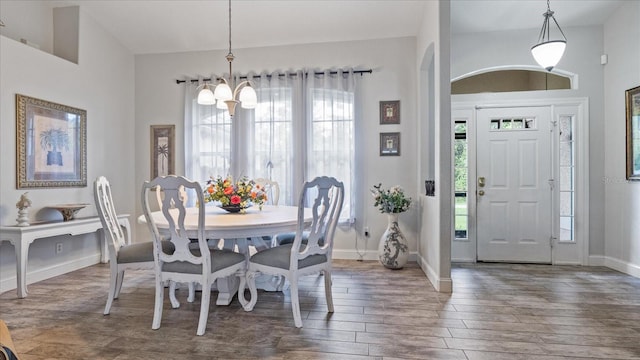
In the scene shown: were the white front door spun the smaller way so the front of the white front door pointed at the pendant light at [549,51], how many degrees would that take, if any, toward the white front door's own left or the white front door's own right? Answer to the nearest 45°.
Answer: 0° — it already faces it

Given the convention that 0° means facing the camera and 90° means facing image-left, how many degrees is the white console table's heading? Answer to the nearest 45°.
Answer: approximately 315°

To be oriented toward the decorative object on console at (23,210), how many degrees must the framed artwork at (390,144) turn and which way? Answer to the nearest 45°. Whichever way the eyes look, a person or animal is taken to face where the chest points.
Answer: approximately 45° to its right

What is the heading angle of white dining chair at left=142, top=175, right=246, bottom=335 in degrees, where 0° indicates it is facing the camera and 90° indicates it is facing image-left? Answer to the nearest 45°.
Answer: approximately 225°

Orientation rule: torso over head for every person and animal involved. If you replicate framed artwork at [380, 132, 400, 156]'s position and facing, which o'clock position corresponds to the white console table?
The white console table is roughly at 2 o'clock from the framed artwork.

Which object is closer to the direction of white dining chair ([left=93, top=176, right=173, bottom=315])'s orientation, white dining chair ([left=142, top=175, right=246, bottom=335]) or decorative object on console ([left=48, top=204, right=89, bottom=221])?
the white dining chair

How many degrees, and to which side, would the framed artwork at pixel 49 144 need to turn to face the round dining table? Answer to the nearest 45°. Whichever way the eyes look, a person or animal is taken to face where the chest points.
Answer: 0° — it already faces it

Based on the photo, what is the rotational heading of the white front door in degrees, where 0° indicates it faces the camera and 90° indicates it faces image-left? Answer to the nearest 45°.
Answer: approximately 0°

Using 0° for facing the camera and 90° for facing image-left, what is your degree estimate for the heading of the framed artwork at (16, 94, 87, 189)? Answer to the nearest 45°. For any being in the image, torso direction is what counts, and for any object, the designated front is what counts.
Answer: approximately 315°

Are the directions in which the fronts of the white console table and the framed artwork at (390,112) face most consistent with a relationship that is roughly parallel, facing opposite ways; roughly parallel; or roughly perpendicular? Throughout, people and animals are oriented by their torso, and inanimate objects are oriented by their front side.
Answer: roughly perpendicular

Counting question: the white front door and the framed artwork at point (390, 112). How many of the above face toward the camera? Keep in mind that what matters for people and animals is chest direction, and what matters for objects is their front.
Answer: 2

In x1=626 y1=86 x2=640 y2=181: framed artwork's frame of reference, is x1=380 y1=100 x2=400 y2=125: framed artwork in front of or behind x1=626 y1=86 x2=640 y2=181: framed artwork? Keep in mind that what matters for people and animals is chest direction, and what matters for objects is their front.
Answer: in front

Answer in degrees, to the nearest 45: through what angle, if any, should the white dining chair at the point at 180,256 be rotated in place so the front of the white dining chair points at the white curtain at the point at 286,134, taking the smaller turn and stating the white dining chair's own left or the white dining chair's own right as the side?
0° — it already faces it

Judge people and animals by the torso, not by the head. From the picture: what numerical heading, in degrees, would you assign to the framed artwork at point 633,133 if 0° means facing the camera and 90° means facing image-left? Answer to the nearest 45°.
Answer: approximately 45°

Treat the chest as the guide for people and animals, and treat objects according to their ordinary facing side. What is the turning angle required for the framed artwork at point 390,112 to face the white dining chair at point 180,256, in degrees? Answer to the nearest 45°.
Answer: approximately 45° to its right
